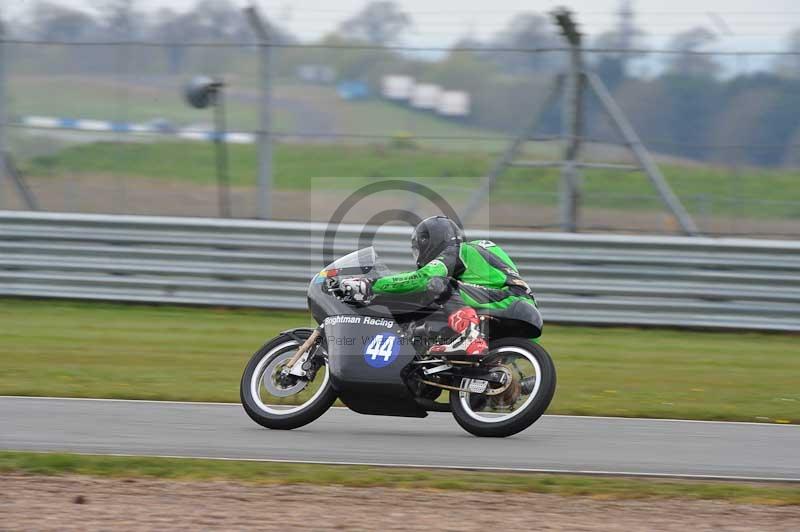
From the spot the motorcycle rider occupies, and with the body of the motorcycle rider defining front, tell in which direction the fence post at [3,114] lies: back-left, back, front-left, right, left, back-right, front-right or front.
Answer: front-right

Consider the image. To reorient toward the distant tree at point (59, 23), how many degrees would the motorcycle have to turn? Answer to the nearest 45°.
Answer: approximately 45° to its right

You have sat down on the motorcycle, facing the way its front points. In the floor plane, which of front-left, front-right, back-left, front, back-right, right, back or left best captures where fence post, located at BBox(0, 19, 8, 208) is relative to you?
front-right

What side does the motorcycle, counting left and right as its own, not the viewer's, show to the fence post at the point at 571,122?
right

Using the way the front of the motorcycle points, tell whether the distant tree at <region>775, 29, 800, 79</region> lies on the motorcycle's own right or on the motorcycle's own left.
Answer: on the motorcycle's own right

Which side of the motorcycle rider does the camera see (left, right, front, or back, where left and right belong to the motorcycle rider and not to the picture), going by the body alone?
left

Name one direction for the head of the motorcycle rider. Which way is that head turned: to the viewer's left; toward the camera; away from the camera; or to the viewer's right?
to the viewer's left

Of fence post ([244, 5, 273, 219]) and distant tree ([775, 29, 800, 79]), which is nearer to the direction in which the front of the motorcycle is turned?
the fence post

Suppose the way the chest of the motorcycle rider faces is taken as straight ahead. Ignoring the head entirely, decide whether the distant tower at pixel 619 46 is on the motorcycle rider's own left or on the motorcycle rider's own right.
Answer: on the motorcycle rider's own right

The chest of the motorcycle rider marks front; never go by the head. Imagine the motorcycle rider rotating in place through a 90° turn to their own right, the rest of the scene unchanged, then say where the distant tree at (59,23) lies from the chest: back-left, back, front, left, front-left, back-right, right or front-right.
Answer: front-left

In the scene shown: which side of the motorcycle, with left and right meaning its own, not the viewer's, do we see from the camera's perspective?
left

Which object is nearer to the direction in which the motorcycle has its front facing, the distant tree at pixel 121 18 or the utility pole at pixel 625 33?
the distant tree

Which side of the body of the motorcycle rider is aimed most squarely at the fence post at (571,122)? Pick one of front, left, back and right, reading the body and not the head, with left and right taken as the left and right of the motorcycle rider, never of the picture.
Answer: right

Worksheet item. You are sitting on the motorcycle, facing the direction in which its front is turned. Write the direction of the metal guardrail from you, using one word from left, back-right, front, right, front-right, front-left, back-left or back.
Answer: right
